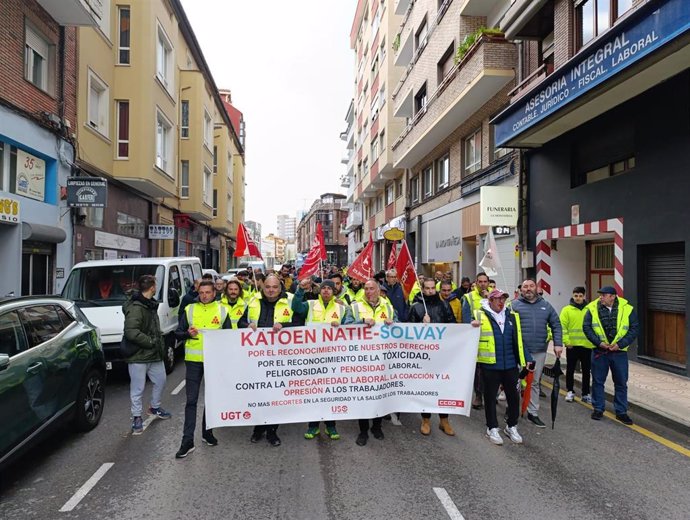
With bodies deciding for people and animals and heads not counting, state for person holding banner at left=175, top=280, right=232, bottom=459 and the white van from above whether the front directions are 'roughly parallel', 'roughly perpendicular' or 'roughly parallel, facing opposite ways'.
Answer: roughly parallel

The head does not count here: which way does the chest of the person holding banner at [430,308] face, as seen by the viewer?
toward the camera

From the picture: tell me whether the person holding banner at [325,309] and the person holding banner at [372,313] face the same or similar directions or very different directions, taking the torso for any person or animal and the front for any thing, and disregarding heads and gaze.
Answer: same or similar directions

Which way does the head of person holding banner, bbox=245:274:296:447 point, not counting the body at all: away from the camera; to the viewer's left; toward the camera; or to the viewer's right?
toward the camera

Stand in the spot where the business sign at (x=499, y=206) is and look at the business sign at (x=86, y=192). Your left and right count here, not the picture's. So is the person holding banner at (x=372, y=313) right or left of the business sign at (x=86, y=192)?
left

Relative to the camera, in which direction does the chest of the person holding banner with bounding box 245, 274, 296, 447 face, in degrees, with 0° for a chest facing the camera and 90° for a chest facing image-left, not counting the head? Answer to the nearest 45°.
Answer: approximately 0°

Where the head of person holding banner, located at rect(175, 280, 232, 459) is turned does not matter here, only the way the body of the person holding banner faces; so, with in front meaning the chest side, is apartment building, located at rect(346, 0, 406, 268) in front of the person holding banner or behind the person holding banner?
behind

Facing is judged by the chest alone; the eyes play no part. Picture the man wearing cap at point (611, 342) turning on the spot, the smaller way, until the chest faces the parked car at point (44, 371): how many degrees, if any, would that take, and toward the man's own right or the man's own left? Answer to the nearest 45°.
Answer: approximately 45° to the man's own right

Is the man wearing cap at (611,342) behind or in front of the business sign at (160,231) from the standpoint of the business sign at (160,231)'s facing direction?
in front

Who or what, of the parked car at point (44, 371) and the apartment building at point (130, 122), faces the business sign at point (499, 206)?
the apartment building

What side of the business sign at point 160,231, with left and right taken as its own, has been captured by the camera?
front

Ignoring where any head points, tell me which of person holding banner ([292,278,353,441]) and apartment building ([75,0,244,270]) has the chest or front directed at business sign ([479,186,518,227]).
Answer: the apartment building

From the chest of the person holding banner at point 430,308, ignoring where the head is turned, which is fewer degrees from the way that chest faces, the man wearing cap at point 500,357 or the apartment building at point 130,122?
the man wearing cap

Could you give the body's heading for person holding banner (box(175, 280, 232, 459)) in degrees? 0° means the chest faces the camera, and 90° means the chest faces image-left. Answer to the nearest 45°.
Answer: approximately 0°

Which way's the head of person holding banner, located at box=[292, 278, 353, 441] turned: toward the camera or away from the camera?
toward the camera

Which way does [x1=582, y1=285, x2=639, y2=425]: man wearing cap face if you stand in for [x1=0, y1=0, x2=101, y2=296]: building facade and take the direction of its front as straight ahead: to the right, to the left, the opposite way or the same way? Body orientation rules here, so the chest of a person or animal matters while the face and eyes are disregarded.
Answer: to the right

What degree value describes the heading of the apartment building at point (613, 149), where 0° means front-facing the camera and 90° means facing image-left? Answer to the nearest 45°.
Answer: approximately 45°

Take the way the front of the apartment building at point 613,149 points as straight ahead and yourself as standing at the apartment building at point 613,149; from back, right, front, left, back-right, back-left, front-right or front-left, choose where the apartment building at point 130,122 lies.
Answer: front-right

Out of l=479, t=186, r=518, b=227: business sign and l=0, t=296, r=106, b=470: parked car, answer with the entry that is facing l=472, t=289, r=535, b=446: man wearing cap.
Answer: the business sign
